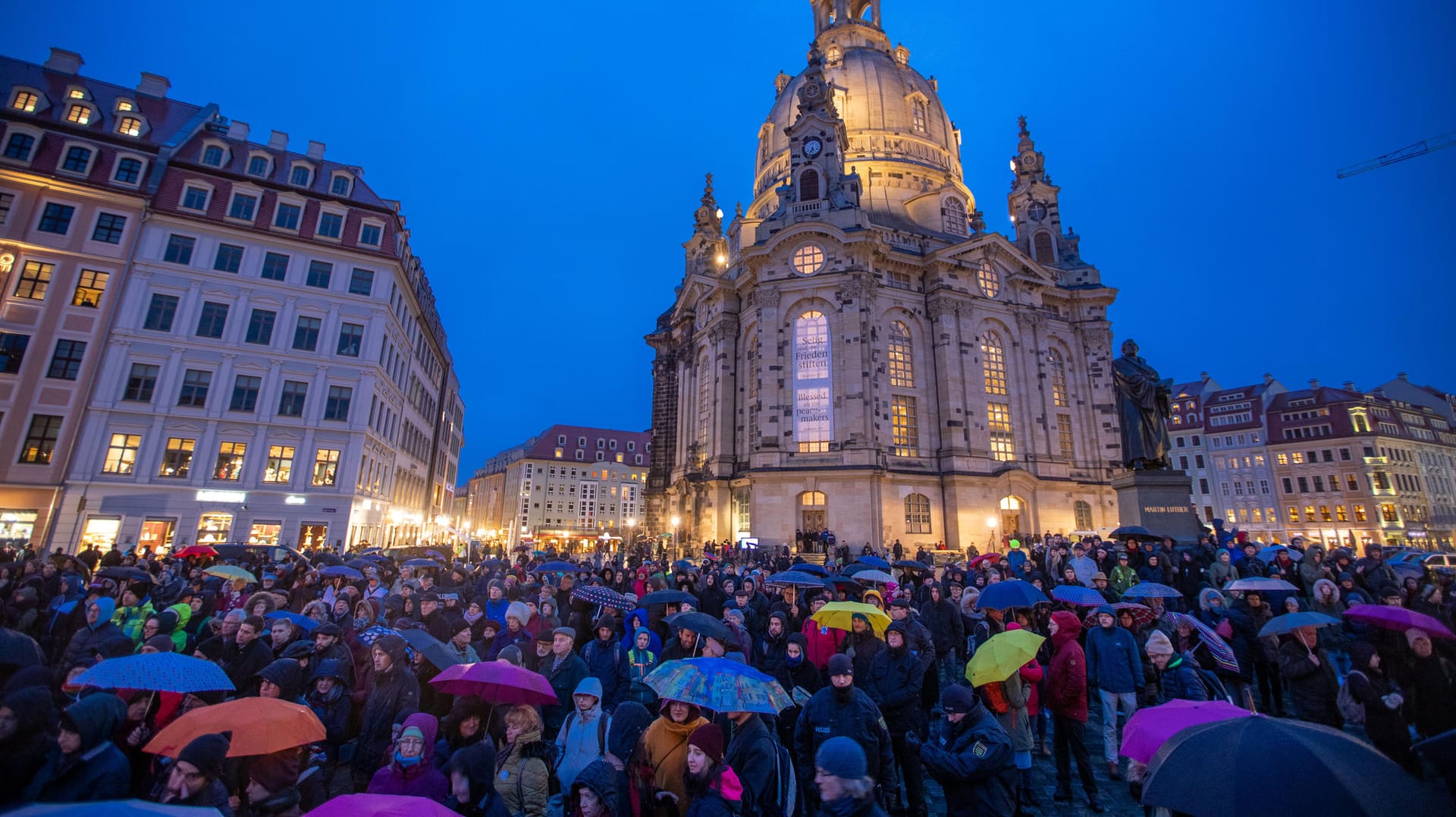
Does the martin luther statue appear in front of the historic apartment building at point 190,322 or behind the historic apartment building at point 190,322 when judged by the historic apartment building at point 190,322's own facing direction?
in front

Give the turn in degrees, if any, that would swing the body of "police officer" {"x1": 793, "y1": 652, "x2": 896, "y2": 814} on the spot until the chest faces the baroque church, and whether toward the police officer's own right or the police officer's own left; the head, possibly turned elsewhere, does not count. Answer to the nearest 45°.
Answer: approximately 180°

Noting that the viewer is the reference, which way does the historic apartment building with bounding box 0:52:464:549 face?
facing the viewer

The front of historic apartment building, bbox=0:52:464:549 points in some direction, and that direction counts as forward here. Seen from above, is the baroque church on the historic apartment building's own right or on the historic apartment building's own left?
on the historic apartment building's own left

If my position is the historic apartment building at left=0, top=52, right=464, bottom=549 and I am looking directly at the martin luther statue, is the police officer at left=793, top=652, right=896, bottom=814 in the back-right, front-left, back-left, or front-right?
front-right

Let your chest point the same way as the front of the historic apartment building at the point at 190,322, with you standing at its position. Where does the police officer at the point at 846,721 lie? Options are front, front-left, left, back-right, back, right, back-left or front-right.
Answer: front

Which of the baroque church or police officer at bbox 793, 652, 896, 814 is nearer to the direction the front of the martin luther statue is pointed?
the police officer

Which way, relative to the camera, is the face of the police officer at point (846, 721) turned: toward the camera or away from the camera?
toward the camera

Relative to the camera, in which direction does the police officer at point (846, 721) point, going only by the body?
toward the camera

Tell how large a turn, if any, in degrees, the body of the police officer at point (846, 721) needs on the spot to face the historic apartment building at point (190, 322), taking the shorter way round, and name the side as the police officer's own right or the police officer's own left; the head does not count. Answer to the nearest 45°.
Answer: approximately 90° to the police officer's own right

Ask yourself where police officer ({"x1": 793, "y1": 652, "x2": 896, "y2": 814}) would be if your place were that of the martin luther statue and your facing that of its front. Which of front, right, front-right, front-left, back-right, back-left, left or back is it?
front-right

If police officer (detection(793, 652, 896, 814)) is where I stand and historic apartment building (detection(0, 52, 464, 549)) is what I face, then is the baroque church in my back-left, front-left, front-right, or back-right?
front-right
